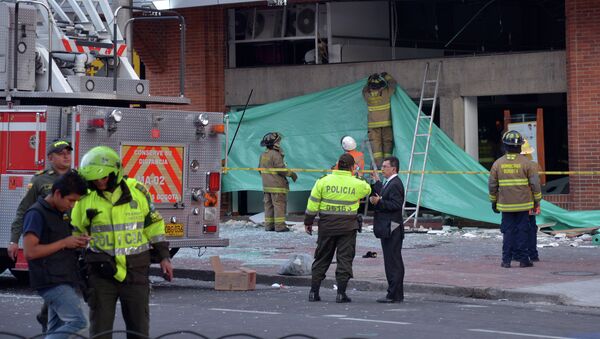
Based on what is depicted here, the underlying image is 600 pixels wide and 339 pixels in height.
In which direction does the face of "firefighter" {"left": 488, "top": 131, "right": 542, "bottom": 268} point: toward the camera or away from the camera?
away from the camera

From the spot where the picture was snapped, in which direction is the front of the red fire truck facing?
facing away from the viewer and to the left of the viewer

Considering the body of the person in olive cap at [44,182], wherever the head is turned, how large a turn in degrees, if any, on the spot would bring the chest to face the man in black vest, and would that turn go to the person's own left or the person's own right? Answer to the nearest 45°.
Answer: approximately 45° to the person's own right

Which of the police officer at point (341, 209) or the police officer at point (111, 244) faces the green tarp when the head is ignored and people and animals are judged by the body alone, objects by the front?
the police officer at point (341, 209)

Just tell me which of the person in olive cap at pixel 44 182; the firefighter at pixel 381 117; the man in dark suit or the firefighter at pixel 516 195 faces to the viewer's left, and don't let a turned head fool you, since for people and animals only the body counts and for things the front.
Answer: the man in dark suit

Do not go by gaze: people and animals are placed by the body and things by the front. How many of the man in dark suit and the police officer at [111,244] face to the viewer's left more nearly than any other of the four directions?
1

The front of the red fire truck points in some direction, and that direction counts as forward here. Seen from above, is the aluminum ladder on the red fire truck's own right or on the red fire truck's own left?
on the red fire truck's own right

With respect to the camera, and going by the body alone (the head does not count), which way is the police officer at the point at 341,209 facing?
away from the camera

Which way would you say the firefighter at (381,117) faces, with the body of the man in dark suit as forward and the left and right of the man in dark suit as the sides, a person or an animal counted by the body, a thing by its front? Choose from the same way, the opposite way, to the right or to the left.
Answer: to the right

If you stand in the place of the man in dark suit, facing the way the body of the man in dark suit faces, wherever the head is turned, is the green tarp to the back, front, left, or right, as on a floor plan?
right

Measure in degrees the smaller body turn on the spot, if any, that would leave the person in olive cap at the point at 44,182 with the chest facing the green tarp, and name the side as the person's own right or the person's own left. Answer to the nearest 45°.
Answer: approximately 90° to the person's own left

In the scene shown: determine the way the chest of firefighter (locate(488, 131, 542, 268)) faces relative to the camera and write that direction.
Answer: away from the camera

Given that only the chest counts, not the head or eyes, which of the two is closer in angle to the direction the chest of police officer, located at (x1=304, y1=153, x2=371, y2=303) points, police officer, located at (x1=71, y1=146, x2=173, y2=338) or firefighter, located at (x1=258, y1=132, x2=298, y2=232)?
the firefighter
